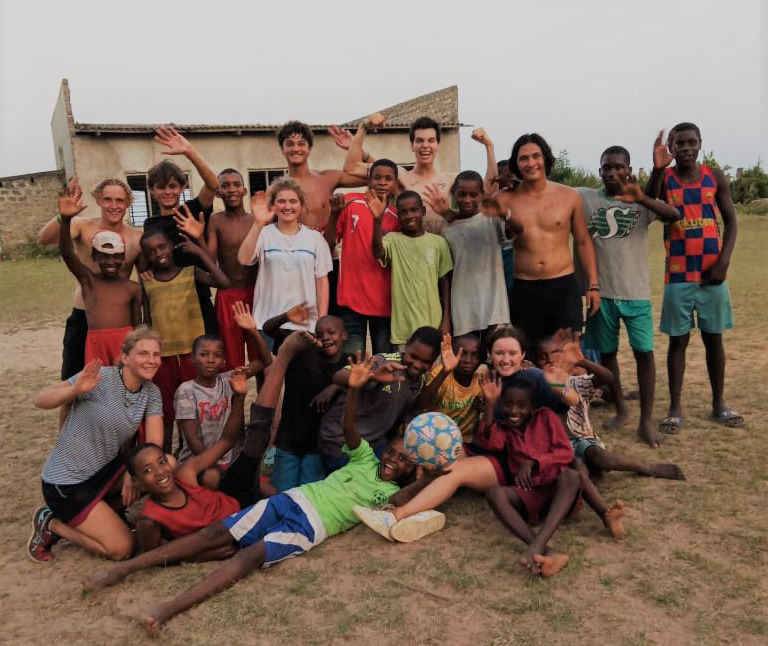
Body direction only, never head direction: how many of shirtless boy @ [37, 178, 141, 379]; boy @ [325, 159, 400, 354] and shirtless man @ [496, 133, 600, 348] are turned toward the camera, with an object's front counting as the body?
3

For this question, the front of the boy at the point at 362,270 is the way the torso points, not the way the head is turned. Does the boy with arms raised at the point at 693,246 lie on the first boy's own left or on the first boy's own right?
on the first boy's own left

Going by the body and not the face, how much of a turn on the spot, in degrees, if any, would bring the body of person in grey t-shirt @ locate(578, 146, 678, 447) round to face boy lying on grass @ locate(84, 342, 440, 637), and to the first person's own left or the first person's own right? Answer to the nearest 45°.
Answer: approximately 45° to the first person's own right

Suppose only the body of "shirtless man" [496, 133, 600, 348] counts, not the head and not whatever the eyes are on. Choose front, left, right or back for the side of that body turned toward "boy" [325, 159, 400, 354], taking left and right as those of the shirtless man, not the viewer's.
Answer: right

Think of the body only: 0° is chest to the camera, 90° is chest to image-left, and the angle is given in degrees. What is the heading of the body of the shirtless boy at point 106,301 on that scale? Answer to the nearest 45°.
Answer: approximately 0°

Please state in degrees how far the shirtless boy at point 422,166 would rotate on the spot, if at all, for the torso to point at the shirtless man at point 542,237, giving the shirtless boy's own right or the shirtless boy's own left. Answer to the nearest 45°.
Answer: approximately 45° to the shirtless boy's own left

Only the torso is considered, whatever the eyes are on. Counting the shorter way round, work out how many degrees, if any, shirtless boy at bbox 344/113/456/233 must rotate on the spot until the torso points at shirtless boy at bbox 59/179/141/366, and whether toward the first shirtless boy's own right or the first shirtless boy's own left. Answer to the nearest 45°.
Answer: approximately 45° to the first shirtless boy's own right
